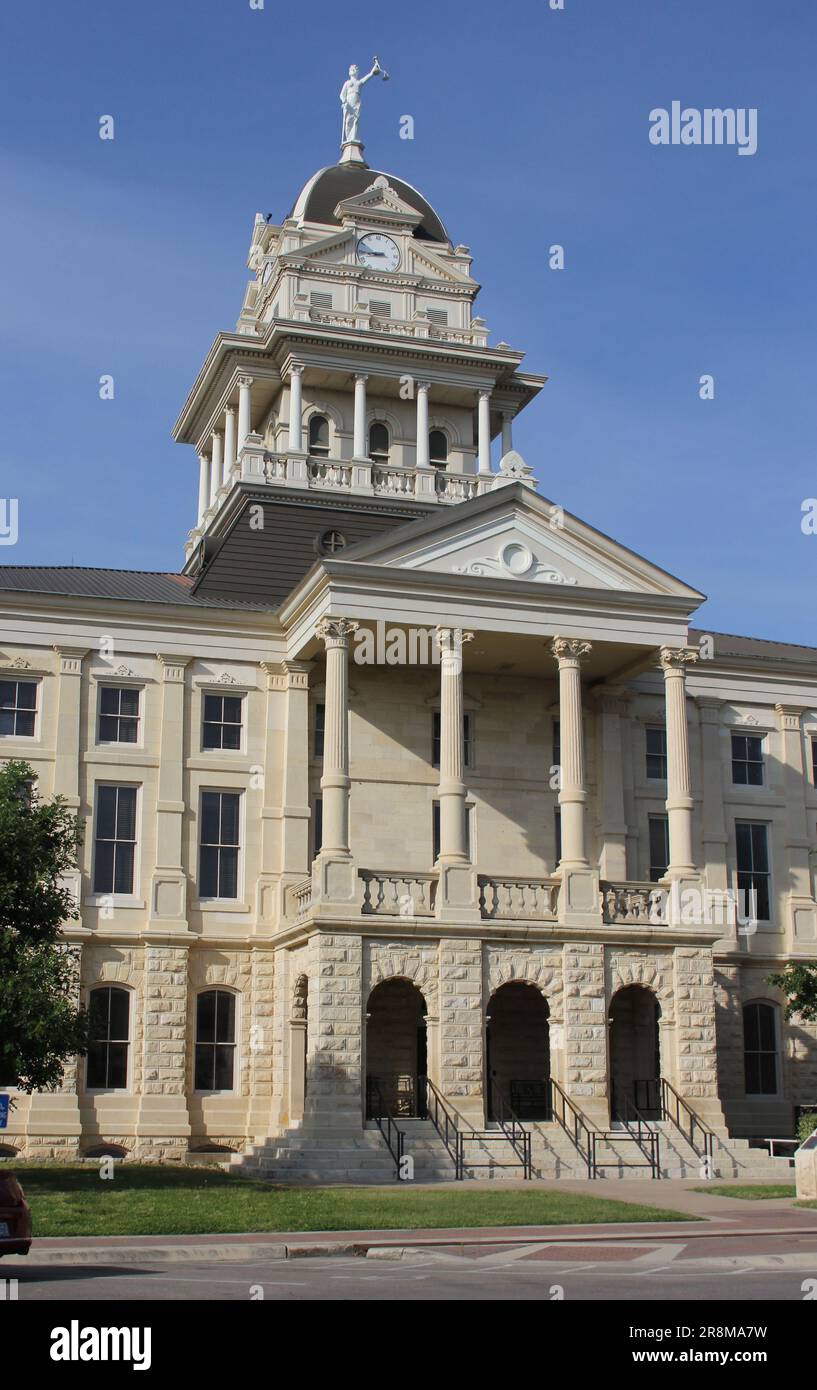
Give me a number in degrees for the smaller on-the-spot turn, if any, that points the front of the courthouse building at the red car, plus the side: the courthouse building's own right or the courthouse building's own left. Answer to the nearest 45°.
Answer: approximately 45° to the courthouse building's own right

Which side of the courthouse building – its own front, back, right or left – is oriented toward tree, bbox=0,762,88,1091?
right

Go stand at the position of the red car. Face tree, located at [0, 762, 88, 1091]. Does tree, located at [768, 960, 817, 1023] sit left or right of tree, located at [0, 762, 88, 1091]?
right

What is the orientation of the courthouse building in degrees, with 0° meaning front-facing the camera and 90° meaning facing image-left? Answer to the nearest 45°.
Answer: approximately 315°
